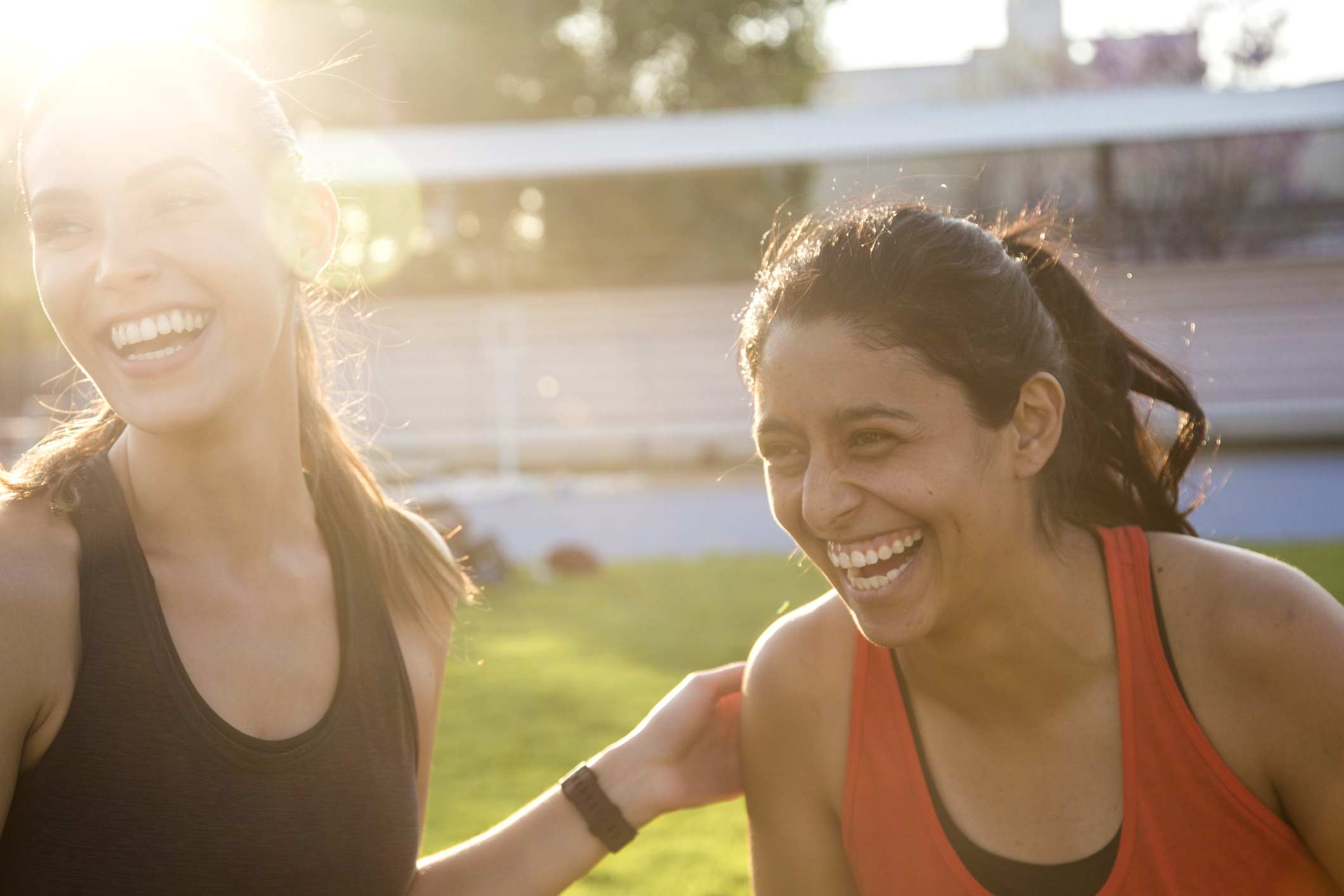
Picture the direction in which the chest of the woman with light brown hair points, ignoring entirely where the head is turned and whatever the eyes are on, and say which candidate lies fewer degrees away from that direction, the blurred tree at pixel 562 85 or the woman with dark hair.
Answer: the woman with dark hair

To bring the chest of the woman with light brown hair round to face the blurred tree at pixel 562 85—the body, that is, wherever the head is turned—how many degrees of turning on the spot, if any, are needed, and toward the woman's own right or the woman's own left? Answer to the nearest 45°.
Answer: approximately 180°

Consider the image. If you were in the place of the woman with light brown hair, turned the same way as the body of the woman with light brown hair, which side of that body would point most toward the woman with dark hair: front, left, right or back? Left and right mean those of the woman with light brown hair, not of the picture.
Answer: left

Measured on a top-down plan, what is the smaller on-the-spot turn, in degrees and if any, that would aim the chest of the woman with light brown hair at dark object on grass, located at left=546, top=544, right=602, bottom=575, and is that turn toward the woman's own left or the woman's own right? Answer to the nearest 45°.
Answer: approximately 180°

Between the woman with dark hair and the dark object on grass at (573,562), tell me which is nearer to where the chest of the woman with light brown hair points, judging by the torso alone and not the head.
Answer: the woman with dark hair

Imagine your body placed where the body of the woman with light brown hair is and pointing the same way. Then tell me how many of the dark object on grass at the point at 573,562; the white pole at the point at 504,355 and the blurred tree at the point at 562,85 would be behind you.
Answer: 3

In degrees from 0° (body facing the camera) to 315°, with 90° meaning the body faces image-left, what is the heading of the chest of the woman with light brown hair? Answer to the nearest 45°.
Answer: approximately 0°

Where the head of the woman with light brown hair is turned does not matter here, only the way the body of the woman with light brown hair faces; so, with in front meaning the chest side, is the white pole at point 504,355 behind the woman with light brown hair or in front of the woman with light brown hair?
behind
